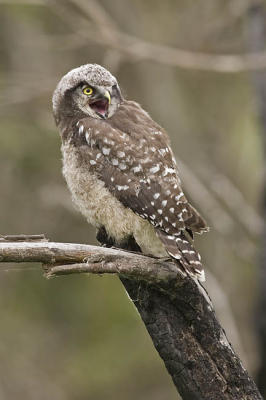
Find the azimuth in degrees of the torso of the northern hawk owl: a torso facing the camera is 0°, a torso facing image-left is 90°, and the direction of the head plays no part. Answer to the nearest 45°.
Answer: approximately 90°
